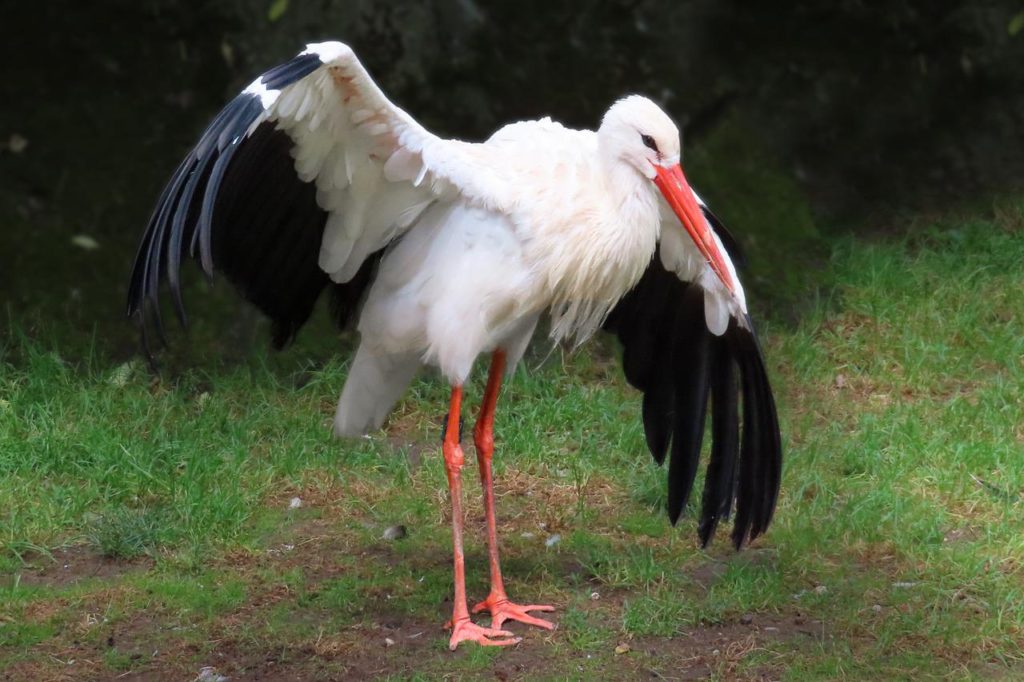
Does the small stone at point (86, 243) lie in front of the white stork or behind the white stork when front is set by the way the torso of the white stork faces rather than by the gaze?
behind

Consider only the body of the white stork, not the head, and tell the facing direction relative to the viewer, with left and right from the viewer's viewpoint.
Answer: facing the viewer and to the right of the viewer
